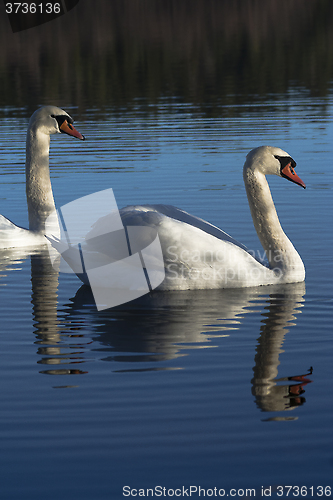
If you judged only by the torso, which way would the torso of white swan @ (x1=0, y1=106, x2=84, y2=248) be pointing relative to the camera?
to the viewer's right

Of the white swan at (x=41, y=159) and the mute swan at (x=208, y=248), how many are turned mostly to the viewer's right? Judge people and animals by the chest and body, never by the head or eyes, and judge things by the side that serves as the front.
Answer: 2

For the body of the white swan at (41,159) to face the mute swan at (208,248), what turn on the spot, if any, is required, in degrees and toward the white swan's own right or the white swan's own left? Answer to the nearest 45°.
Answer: approximately 90° to the white swan's own right

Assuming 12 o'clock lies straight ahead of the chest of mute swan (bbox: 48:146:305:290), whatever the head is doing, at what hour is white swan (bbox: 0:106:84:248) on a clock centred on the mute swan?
The white swan is roughly at 8 o'clock from the mute swan.

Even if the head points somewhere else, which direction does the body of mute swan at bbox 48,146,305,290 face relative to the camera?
to the viewer's right
